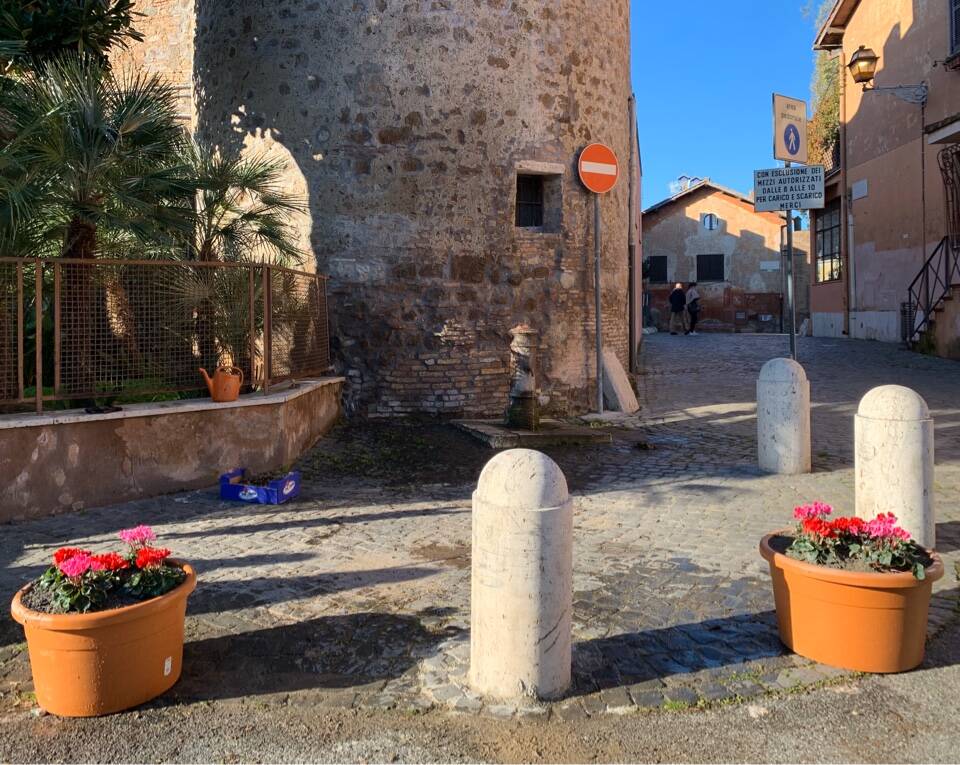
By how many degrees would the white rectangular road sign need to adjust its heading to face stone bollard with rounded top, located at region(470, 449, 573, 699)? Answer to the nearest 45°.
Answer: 0° — it already faces it

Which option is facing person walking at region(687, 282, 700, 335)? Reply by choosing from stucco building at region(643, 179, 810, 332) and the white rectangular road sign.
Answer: the stucco building

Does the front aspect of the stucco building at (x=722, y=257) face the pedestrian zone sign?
yes

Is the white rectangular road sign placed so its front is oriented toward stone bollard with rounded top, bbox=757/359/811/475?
yes

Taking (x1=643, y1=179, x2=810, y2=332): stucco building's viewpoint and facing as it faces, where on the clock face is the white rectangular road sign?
The white rectangular road sign is roughly at 12 o'clock from the stucco building.

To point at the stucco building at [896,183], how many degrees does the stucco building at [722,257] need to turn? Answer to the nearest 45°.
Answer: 0° — it already faces it

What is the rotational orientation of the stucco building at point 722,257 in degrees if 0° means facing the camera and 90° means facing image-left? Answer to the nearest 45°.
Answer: approximately 0°

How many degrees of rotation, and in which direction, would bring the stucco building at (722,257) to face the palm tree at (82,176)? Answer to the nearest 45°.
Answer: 0° — it already faces it
